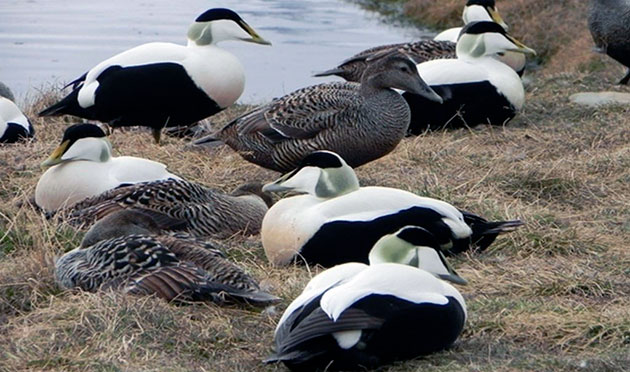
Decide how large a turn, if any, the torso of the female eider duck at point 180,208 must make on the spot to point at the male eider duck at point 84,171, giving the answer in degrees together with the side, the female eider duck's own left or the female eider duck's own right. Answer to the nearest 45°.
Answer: approximately 135° to the female eider duck's own left

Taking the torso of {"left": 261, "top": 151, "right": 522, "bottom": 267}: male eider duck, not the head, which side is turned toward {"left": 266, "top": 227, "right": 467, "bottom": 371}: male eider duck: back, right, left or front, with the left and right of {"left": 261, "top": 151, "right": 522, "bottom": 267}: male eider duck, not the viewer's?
left

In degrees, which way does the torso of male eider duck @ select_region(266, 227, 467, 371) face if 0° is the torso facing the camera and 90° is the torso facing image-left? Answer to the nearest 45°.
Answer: approximately 225°

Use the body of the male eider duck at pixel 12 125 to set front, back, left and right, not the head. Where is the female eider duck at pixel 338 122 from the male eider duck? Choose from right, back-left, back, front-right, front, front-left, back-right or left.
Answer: back-left

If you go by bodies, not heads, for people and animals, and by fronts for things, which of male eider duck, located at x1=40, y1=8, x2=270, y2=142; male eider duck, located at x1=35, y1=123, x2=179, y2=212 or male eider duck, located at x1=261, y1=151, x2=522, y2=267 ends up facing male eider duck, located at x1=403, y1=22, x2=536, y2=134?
male eider duck, located at x1=40, y1=8, x2=270, y2=142

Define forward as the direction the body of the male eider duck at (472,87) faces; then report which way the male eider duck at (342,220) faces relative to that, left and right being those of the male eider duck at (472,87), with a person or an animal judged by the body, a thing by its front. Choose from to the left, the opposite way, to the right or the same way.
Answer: the opposite way

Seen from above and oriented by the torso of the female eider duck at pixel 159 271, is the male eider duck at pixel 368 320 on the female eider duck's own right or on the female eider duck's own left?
on the female eider duck's own left

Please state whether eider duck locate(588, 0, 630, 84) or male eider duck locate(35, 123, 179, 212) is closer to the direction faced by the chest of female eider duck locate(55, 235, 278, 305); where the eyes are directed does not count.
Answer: the male eider duck

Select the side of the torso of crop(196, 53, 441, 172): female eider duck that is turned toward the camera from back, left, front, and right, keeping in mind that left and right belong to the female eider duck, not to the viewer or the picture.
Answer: right

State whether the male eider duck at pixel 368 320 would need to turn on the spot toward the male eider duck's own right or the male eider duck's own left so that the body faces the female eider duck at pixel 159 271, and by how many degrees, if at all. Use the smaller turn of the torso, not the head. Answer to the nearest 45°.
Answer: approximately 90° to the male eider duck's own left

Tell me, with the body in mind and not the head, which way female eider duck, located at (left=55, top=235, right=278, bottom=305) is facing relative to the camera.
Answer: to the viewer's left

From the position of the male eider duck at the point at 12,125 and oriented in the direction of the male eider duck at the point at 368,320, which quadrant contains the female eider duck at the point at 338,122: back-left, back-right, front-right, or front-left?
front-left

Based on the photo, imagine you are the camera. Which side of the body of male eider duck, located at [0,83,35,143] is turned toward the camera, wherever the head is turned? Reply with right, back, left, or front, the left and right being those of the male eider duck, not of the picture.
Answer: left

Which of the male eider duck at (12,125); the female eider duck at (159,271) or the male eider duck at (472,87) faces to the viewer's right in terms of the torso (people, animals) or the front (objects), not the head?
the male eider duck at (472,87)

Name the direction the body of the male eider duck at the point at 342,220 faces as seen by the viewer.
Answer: to the viewer's left

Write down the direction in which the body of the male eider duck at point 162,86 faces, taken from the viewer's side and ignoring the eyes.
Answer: to the viewer's right

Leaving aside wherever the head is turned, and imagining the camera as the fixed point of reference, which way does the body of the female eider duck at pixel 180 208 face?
to the viewer's right
